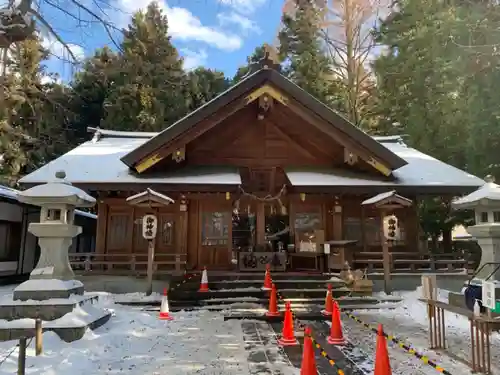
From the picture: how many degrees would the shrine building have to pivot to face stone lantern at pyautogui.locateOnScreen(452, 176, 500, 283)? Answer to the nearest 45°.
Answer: approximately 45° to its left

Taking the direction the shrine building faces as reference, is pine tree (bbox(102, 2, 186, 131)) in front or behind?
behind

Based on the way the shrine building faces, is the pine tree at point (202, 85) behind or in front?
behind

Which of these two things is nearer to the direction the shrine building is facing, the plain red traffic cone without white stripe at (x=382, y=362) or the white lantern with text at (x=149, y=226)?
the plain red traffic cone without white stripe

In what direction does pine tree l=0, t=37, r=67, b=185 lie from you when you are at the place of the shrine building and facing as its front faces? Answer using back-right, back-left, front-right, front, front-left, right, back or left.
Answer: back-right

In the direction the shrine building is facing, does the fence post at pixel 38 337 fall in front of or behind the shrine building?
in front

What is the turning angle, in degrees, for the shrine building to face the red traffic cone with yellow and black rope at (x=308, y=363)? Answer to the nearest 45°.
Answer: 0° — it already faces it

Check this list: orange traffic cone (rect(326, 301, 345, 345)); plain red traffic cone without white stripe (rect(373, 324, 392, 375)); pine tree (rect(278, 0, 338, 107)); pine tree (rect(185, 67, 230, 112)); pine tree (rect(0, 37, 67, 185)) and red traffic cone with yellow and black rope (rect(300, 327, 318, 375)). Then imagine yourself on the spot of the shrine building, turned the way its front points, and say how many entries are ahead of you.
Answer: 3

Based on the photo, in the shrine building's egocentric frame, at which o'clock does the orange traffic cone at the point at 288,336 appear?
The orange traffic cone is roughly at 12 o'clock from the shrine building.

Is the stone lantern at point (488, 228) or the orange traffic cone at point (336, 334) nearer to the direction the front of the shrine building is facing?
the orange traffic cone

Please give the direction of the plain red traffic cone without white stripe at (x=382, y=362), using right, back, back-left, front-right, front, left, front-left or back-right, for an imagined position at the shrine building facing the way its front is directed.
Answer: front

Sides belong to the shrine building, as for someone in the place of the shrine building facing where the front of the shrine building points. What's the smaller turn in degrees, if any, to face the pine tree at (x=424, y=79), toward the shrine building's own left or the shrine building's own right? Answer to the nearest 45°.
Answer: approximately 135° to the shrine building's own left

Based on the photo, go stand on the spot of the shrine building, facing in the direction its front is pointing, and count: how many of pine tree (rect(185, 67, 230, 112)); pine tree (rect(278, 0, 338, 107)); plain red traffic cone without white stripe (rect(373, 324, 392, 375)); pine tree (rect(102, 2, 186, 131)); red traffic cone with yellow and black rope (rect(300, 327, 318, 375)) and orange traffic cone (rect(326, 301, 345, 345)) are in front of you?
3

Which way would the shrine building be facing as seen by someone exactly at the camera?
facing the viewer
